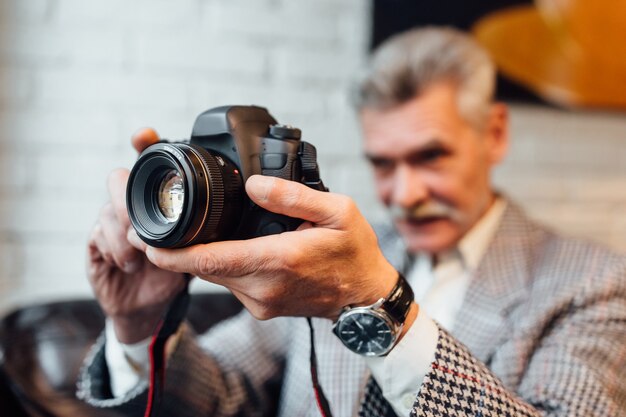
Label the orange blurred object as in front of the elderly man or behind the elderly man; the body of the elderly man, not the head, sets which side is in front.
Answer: behind

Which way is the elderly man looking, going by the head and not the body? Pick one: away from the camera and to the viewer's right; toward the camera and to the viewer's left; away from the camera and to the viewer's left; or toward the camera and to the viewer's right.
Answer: toward the camera and to the viewer's left
